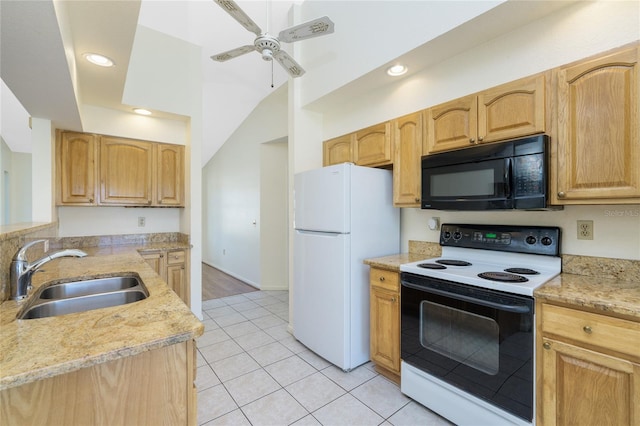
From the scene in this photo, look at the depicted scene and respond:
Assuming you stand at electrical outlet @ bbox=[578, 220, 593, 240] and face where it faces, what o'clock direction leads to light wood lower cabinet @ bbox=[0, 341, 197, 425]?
The light wood lower cabinet is roughly at 1 o'clock from the electrical outlet.

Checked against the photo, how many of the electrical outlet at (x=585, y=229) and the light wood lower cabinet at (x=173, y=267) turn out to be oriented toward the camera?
2

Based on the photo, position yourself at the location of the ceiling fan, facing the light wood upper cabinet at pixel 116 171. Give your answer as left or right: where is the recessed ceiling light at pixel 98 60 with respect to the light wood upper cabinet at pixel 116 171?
left
